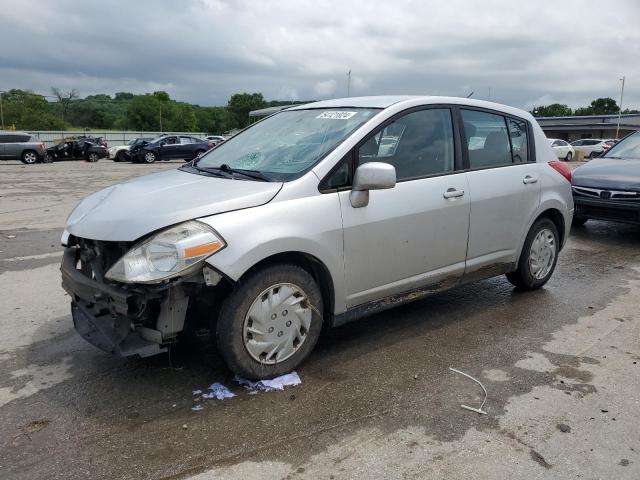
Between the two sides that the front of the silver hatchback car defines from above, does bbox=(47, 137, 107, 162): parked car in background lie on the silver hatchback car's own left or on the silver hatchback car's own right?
on the silver hatchback car's own right

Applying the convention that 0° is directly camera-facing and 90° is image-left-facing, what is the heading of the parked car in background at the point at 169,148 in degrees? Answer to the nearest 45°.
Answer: approximately 90°

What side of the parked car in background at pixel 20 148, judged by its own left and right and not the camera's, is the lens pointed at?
left

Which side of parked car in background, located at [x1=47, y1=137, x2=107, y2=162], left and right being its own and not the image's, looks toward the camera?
left

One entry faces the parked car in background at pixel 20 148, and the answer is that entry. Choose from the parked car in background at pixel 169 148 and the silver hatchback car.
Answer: the parked car in background at pixel 169 148

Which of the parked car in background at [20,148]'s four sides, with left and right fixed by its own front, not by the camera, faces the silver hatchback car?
left

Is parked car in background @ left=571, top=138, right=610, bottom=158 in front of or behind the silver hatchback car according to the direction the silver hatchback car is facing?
behind

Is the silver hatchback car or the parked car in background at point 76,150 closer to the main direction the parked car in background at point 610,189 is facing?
the silver hatchback car

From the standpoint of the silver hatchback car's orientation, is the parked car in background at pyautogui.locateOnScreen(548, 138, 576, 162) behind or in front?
behind

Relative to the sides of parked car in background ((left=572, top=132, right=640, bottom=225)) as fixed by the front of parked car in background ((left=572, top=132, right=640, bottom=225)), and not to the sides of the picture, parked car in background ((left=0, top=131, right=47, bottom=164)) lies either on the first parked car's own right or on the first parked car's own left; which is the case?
on the first parked car's own right

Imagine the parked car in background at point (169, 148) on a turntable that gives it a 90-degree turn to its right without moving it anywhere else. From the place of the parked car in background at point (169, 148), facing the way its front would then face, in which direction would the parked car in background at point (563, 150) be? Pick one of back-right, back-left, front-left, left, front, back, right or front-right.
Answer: right

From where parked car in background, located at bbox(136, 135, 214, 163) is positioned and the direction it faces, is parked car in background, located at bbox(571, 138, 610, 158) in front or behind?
behind

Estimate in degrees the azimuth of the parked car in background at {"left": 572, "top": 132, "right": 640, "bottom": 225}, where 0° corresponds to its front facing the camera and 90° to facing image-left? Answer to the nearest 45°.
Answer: approximately 45°

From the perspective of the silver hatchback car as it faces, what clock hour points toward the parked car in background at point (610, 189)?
The parked car in background is roughly at 6 o'clock from the silver hatchback car.
